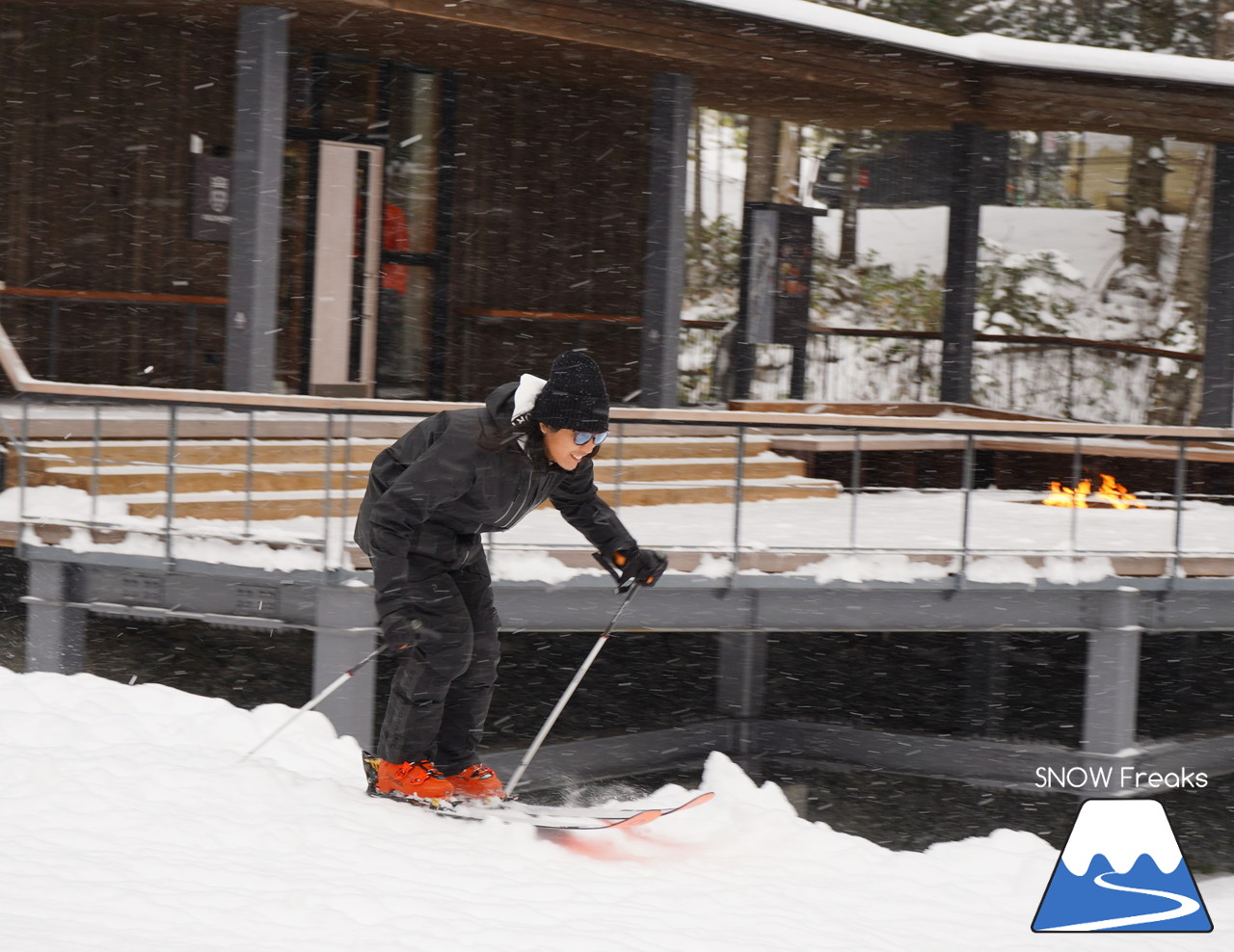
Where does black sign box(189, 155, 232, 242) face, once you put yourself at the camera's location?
facing the viewer

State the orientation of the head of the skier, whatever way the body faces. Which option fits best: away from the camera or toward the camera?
toward the camera

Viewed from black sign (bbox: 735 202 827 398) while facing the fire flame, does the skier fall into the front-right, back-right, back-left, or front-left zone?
front-right

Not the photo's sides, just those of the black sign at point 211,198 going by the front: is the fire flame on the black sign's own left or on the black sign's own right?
on the black sign's own left

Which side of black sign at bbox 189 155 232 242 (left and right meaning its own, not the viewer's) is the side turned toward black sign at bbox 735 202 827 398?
left

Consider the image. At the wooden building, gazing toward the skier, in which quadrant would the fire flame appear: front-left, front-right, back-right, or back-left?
front-left

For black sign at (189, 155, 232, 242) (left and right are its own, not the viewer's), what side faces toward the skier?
front

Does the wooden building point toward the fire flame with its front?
no

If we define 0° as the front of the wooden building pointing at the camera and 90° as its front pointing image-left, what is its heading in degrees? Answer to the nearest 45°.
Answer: approximately 0°

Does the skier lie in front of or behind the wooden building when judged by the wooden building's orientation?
in front
